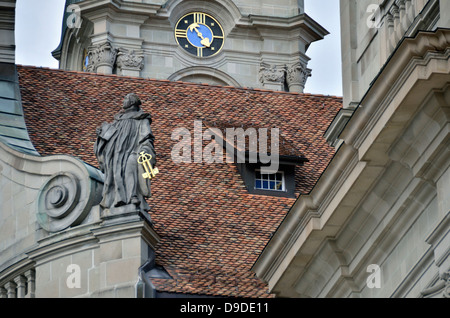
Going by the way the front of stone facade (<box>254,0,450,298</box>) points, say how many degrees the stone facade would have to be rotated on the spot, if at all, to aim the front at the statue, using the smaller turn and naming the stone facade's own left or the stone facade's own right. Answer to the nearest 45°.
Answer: approximately 90° to the stone facade's own right

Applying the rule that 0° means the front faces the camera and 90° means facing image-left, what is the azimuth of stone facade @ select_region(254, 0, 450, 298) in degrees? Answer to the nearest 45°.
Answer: approximately 45°

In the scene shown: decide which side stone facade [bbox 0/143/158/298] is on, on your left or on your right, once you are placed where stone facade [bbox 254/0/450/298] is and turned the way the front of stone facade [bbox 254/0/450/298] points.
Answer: on your right
